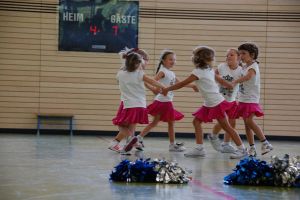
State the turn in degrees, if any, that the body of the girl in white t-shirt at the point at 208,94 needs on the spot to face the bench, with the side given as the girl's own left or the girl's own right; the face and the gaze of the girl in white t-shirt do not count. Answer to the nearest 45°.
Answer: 0° — they already face it

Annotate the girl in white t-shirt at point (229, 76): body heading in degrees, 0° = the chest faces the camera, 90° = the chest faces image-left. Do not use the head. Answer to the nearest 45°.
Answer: approximately 45°

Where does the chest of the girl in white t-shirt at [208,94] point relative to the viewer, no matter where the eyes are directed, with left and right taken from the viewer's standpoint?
facing away from the viewer and to the left of the viewer

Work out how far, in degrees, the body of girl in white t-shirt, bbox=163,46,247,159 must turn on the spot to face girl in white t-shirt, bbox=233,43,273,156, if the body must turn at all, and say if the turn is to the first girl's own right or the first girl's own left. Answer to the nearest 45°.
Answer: approximately 90° to the first girl's own right

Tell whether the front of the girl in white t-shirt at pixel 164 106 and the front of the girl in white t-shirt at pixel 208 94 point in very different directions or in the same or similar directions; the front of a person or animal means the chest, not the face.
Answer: very different directions

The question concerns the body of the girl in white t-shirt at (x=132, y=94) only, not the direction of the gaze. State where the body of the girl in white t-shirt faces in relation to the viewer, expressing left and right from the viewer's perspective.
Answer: facing away from the viewer and to the right of the viewer

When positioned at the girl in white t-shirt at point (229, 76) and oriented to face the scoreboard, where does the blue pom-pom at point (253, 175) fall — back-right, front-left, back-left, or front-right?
back-left

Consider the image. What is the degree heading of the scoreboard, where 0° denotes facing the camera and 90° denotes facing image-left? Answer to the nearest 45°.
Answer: approximately 0°

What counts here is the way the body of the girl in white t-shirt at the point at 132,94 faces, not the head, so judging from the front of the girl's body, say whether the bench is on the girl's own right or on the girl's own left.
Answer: on the girl's own left

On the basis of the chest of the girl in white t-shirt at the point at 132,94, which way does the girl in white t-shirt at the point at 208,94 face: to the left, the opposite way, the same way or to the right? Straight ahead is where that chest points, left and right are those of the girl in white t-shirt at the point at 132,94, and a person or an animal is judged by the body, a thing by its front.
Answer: to the left

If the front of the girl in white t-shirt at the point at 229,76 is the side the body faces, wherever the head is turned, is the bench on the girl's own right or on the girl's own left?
on the girl's own right

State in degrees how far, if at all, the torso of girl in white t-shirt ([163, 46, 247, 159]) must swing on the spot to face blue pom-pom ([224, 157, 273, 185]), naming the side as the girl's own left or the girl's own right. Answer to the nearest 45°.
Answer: approximately 135° to the girl's own left

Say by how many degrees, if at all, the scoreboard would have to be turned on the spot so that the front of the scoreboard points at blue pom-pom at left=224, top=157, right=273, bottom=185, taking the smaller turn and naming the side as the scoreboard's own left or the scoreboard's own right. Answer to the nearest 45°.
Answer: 0° — it already faces it

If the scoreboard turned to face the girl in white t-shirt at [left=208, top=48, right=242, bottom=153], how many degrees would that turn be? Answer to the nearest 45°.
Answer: approximately 45° to its left

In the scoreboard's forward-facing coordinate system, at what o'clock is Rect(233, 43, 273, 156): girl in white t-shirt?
The girl in white t-shirt is roughly at 11 o'clock from the scoreboard.
